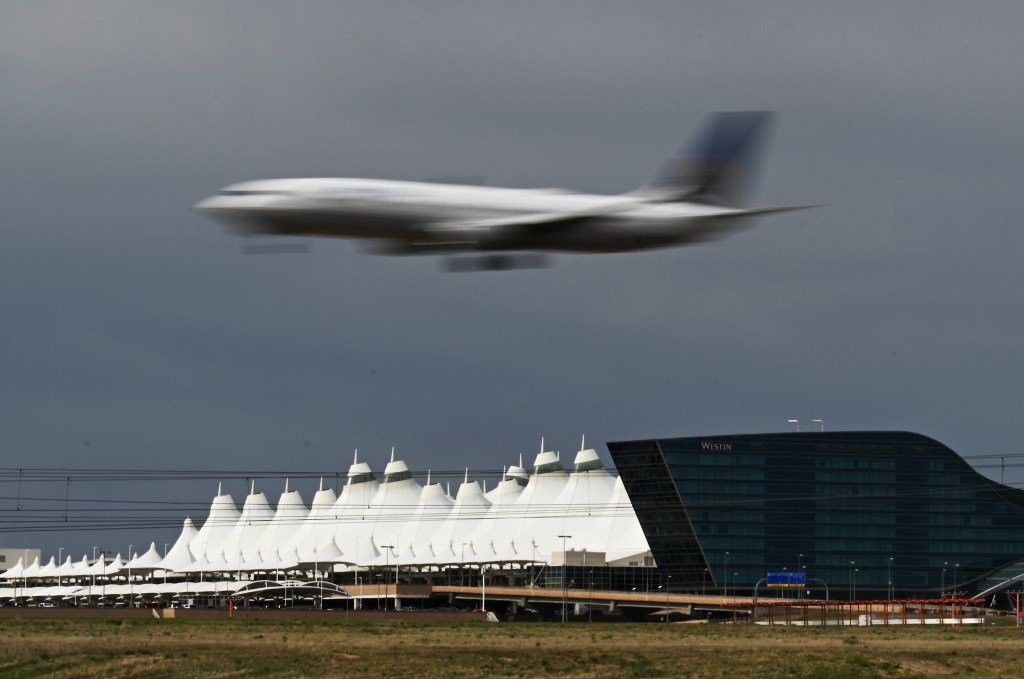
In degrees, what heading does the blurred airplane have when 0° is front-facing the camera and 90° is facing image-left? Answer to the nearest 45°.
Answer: approximately 90°
